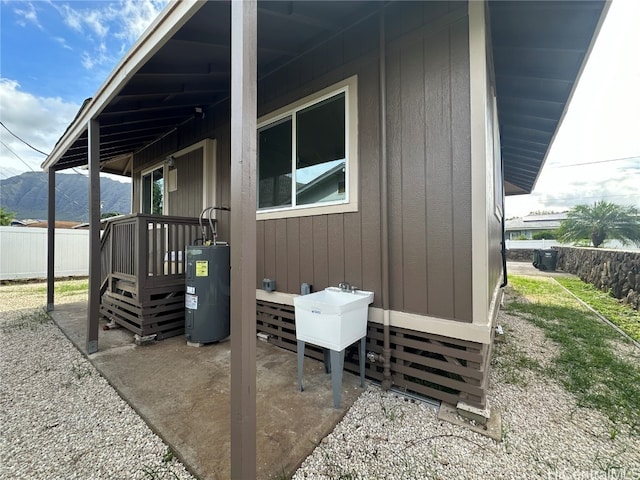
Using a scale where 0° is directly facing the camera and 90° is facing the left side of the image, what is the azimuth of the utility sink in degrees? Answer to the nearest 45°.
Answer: approximately 45°

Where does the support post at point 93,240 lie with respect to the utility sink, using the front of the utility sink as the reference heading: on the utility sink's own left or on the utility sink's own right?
on the utility sink's own right

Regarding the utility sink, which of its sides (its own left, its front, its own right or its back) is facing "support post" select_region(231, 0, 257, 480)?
front

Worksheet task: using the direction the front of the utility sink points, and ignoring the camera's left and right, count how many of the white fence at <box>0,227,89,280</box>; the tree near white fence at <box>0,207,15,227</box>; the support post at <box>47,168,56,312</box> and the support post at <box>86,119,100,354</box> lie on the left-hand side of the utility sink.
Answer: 0

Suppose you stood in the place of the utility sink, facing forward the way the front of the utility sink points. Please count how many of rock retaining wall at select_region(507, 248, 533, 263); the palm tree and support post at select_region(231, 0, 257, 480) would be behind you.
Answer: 2

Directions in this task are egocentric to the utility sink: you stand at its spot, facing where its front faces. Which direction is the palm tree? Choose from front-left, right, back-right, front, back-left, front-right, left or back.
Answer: back

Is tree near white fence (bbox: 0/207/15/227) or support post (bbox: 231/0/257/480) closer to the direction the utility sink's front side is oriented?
the support post

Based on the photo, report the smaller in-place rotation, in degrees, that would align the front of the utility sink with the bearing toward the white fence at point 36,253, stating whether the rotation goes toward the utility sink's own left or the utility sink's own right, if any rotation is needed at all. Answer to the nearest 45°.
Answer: approximately 90° to the utility sink's own right

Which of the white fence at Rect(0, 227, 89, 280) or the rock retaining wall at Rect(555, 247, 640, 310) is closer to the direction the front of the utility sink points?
the white fence

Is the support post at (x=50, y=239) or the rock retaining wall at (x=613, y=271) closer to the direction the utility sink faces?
the support post

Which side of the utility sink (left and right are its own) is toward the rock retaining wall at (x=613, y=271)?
back

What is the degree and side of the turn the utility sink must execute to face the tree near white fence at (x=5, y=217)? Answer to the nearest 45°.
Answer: approximately 90° to its right

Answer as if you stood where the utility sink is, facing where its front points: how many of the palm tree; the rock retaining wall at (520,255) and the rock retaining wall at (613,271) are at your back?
3

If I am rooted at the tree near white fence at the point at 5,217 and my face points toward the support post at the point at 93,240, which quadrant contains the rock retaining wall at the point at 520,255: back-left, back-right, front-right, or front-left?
front-left

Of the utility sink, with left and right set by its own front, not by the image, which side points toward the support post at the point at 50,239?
right
